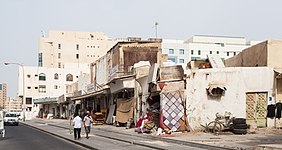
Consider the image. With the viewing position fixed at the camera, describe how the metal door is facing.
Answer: facing the viewer

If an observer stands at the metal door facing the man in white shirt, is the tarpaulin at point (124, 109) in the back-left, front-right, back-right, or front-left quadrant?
front-right

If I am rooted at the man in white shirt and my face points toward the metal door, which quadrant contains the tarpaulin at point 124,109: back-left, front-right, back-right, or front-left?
front-left

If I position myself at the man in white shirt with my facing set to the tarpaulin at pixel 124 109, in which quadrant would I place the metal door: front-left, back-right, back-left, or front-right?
front-right

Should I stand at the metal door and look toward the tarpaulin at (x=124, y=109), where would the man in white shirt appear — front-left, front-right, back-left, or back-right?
front-left

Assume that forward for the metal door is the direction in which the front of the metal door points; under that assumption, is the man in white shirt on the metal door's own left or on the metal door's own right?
on the metal door's own right

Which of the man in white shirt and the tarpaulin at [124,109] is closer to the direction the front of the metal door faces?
the man in white shirt
